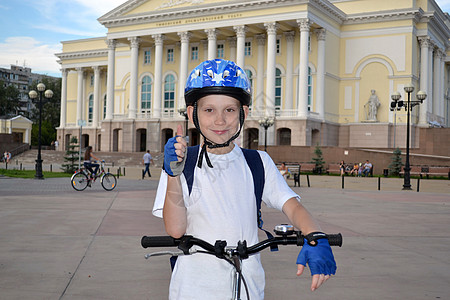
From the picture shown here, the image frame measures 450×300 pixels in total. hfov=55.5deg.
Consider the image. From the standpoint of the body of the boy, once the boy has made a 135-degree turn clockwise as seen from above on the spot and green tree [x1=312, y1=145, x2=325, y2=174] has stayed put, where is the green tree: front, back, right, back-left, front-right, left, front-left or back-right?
front-right

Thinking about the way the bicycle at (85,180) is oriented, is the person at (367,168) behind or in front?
in front

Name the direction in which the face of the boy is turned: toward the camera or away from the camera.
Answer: toward the camera

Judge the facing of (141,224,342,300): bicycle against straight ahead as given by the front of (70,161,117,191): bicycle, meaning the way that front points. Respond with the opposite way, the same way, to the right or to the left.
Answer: to the right

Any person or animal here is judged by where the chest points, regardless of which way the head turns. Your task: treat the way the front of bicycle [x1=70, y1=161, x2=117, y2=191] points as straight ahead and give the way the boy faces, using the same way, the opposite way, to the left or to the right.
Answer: to the right

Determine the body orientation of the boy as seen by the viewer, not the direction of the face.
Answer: toward the camera

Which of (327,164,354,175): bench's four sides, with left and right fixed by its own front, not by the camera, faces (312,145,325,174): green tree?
right

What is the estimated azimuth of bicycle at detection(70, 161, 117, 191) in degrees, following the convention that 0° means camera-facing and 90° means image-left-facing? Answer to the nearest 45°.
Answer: approximately 270°

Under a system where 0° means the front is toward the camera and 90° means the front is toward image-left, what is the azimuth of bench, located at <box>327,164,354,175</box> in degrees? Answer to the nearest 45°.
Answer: approximately 0°

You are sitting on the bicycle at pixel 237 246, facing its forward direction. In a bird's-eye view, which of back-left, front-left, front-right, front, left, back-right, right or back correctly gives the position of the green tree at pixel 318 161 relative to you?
back

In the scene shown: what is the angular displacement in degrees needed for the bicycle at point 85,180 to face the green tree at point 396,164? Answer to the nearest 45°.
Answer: approximately 45° to its left

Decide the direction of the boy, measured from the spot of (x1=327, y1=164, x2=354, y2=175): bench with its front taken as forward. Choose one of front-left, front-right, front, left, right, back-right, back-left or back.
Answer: front

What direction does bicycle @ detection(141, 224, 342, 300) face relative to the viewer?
toward the camera

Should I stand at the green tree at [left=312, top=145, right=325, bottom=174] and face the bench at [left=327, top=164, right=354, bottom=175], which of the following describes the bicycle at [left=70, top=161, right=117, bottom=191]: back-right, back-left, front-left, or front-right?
back-right
